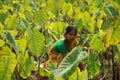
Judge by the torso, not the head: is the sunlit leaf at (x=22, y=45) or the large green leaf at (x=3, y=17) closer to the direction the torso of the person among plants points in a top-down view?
the sunlit leaf

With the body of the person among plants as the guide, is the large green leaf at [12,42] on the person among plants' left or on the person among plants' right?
on the person among plants' right

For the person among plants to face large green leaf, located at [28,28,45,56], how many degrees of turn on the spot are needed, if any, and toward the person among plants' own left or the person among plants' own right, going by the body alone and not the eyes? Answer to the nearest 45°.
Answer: approximately 45° to the person among plants' own right

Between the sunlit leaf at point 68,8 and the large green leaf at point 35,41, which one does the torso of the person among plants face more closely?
the large green leaf
